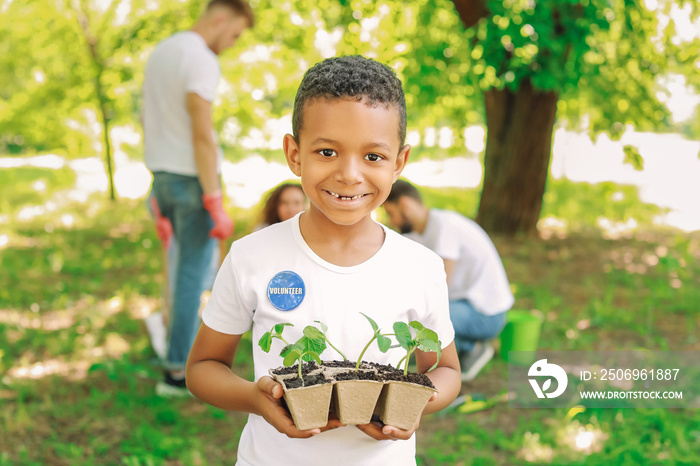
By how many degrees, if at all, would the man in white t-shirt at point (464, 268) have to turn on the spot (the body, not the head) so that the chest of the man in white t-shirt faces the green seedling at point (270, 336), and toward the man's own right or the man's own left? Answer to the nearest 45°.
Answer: approximately 90° to the man's own left

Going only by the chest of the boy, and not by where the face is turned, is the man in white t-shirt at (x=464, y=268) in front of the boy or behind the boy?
behind

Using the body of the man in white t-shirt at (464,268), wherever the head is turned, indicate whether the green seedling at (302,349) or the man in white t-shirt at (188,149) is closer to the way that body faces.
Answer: the man in white t-shirt

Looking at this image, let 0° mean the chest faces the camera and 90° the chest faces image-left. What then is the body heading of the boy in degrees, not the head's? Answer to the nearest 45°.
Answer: approximately 0°

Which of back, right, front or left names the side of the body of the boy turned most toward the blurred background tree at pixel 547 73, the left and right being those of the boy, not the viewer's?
back

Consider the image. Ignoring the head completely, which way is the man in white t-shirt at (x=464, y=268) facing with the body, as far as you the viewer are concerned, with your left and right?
facing to the left of the viewer

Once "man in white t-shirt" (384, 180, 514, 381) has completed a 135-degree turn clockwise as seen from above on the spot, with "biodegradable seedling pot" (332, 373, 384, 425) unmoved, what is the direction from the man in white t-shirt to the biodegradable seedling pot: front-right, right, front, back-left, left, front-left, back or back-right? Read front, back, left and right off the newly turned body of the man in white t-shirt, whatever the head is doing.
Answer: back-right

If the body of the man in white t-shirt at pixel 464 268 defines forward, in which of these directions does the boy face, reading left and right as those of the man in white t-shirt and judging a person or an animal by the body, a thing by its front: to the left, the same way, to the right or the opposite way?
to the left

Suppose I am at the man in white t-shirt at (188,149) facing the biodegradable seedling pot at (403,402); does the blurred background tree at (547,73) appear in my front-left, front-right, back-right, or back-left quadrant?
back-left

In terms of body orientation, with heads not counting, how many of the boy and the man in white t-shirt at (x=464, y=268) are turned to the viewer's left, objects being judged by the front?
1

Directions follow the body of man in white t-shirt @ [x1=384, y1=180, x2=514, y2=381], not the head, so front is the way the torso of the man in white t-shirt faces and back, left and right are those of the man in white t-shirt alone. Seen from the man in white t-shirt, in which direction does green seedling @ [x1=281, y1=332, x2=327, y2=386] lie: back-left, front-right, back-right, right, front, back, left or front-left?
left

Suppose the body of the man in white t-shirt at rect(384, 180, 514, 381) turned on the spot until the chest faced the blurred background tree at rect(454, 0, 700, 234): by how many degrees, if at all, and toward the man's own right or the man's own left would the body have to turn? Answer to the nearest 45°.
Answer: approximately 90° to the man's own right
